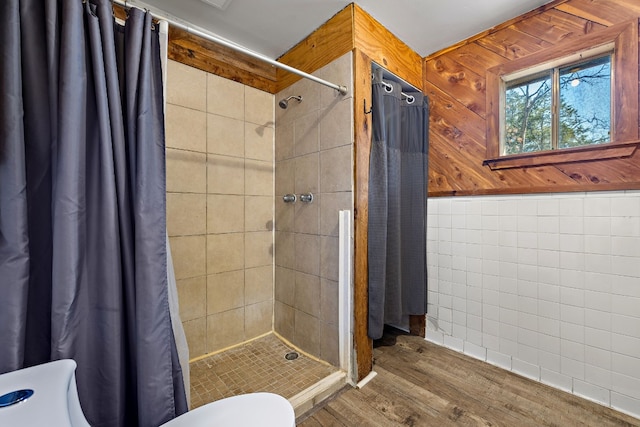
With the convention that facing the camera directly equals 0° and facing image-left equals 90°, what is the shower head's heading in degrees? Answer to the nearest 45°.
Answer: approximately 45°

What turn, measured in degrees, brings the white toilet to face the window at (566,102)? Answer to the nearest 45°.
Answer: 0° — it already faces it

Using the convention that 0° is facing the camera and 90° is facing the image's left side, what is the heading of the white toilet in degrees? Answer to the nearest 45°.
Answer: approximately 270°

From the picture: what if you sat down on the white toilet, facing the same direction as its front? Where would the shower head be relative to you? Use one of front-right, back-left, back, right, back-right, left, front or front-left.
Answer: front-left

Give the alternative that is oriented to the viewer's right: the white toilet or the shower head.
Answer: the white toilet

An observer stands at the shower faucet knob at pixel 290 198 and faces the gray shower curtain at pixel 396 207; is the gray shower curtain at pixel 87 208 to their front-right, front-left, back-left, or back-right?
back-right

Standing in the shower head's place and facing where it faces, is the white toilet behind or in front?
in front

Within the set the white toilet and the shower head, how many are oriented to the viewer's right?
1

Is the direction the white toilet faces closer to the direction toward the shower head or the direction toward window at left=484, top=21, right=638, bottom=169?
the window

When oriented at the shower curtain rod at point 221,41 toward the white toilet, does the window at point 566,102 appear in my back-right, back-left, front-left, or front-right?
back-left

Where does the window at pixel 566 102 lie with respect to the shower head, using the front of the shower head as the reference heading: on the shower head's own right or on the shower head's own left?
on the shower head's own left

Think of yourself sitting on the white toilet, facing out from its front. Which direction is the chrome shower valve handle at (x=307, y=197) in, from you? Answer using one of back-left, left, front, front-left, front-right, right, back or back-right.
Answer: front-left
